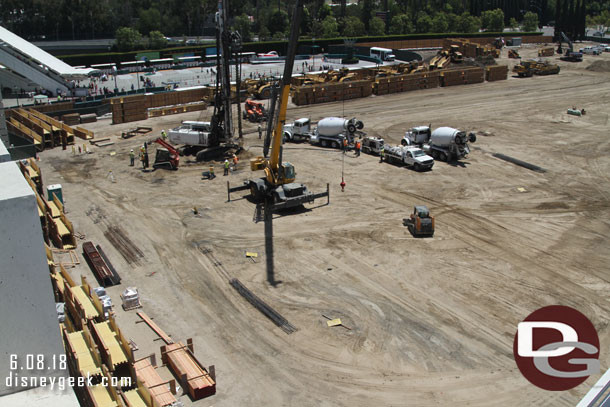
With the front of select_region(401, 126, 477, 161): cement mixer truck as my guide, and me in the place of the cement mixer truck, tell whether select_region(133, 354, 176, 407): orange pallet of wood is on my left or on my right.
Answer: on my left

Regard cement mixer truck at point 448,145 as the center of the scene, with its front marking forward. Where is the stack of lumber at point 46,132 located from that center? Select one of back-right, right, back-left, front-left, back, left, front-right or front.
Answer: front-left

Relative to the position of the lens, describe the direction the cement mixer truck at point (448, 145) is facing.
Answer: facing away from the viewer and to the left of the viewer

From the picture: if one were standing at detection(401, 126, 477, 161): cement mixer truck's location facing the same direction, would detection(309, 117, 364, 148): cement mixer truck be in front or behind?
in front

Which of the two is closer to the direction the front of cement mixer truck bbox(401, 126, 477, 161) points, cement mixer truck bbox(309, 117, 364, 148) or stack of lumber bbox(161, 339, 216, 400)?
the cement mixer truck
